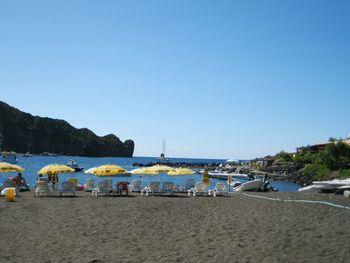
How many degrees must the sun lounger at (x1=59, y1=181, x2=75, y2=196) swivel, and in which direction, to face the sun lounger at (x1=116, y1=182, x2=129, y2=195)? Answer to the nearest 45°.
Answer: approximately 90° to its right

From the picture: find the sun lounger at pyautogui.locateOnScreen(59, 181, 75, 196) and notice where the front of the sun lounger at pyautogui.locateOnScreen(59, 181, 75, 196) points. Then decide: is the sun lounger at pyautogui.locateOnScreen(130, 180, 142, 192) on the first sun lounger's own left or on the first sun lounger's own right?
on the first sun lounger's own right

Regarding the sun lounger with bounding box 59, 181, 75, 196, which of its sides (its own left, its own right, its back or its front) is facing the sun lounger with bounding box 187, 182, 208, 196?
left

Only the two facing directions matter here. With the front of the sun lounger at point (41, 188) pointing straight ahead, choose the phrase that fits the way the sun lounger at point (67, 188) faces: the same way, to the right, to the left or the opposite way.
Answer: the same way

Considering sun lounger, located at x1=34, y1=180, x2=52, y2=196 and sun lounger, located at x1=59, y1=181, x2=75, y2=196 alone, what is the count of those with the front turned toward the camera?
0

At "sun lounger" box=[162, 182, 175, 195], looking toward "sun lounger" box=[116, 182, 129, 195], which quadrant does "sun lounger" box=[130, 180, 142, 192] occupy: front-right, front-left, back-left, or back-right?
front-right

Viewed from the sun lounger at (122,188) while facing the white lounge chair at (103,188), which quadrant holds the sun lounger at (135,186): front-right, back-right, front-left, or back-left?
back-right

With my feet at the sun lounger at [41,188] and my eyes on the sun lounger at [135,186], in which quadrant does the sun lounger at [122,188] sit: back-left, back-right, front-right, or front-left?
front-right
